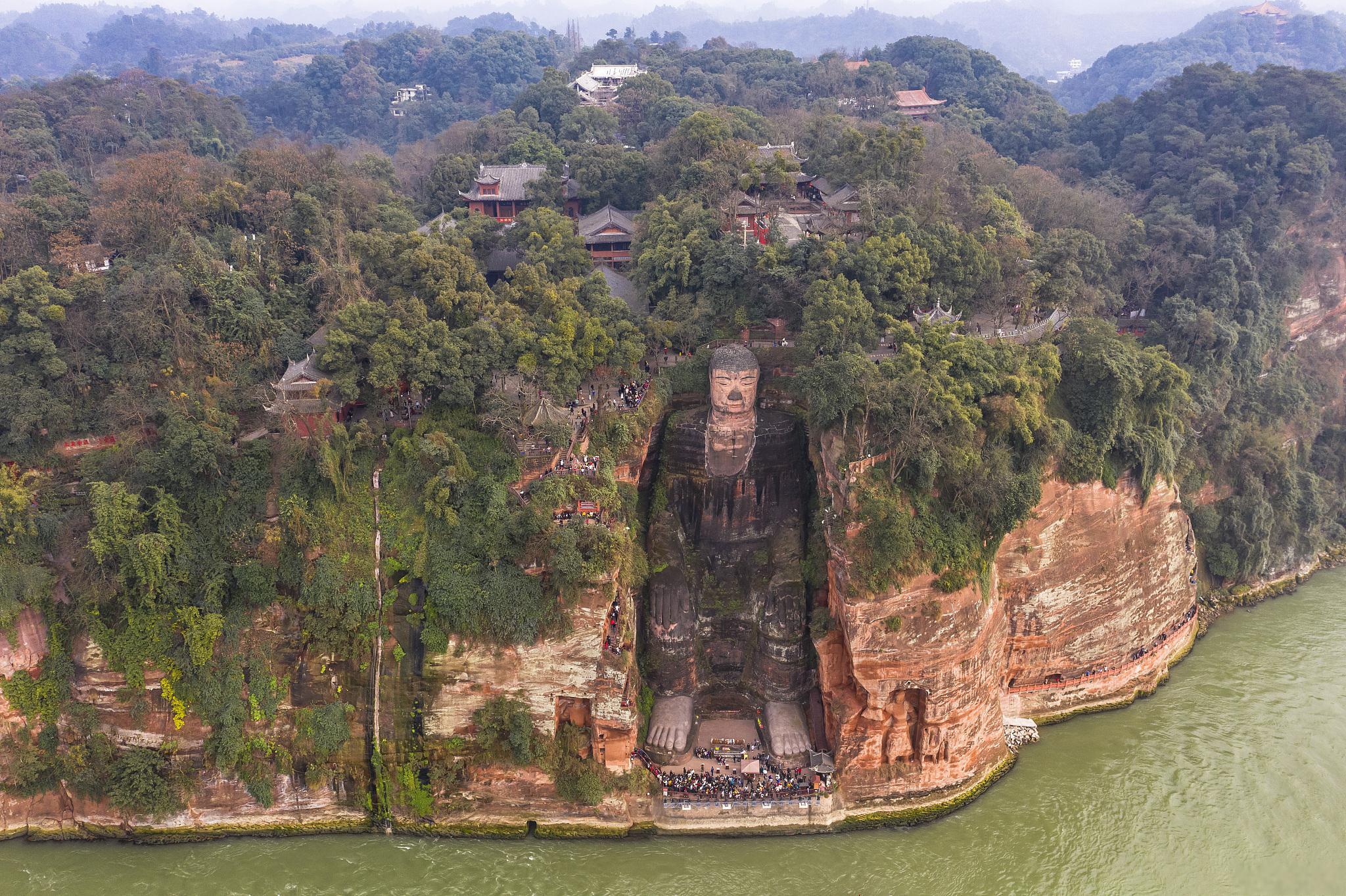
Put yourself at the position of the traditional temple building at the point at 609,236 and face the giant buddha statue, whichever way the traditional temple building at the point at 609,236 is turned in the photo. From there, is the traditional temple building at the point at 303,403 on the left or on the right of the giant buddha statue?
right

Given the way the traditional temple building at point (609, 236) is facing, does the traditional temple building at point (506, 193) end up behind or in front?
behind

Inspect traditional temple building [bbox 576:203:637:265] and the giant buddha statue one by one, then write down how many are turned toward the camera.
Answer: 2

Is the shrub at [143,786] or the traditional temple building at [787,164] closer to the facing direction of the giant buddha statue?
the shrub

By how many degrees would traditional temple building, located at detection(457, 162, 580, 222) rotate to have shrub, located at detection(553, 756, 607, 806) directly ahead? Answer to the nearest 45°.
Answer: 0° — it already faces it

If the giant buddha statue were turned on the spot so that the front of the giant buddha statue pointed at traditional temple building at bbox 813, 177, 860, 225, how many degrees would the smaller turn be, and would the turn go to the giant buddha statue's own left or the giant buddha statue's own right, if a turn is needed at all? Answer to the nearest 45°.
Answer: approximately 180°
